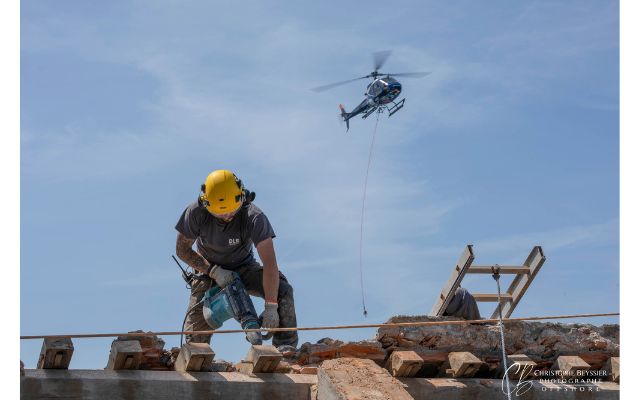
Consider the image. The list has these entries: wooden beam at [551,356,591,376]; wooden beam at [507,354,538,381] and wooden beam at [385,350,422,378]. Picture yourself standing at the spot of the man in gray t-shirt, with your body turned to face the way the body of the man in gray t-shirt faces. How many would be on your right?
0

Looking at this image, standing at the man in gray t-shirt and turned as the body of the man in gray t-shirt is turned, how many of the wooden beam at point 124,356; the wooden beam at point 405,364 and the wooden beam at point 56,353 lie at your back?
0

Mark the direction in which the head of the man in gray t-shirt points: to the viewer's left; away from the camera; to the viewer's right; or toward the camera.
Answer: toward the camera

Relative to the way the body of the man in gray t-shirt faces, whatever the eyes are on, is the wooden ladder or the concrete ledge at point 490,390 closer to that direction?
the concrete ledge

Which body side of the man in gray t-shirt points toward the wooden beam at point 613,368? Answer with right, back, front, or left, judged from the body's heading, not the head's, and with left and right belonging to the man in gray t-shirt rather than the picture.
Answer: left

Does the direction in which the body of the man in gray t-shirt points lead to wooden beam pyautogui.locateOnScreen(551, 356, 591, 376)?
no

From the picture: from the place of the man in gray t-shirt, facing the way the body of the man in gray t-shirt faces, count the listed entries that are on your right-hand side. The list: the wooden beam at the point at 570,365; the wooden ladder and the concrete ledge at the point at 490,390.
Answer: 0

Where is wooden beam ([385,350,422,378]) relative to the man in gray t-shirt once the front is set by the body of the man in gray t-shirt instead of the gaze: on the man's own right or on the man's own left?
on the man's own left

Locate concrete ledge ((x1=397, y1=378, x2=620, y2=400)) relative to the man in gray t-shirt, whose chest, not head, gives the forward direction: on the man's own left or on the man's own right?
on the man's own left

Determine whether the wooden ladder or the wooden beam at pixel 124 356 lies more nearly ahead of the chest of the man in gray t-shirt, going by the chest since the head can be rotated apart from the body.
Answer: the wooden beam

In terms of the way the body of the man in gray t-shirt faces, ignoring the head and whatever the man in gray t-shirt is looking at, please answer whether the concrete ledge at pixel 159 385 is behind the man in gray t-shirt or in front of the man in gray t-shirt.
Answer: in front

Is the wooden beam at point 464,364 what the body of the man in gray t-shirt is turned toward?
no

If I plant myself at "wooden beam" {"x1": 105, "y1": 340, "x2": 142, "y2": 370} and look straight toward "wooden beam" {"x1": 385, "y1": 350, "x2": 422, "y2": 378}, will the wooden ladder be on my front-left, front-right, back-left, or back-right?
front-left

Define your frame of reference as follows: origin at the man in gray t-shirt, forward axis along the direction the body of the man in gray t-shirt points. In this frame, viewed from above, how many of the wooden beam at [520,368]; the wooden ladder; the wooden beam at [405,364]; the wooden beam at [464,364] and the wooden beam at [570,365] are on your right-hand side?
0

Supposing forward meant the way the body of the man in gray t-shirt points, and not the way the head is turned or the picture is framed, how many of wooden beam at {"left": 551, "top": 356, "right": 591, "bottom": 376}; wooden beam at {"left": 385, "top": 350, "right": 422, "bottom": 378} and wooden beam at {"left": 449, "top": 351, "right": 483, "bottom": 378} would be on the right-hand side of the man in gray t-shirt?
0

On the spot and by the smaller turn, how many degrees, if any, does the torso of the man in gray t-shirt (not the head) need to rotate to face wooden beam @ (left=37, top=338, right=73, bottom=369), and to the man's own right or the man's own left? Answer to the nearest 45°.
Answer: approximately 45° to the man's own right

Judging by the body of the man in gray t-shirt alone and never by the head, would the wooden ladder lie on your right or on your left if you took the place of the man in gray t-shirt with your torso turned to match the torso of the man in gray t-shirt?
on your left

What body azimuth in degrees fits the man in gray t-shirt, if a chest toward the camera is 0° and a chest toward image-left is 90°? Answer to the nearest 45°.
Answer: approximately 0°
